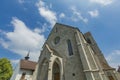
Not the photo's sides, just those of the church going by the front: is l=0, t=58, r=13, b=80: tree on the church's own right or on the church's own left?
on the church's own right

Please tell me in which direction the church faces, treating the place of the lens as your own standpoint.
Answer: facing the viewer and to the left of the viewer
